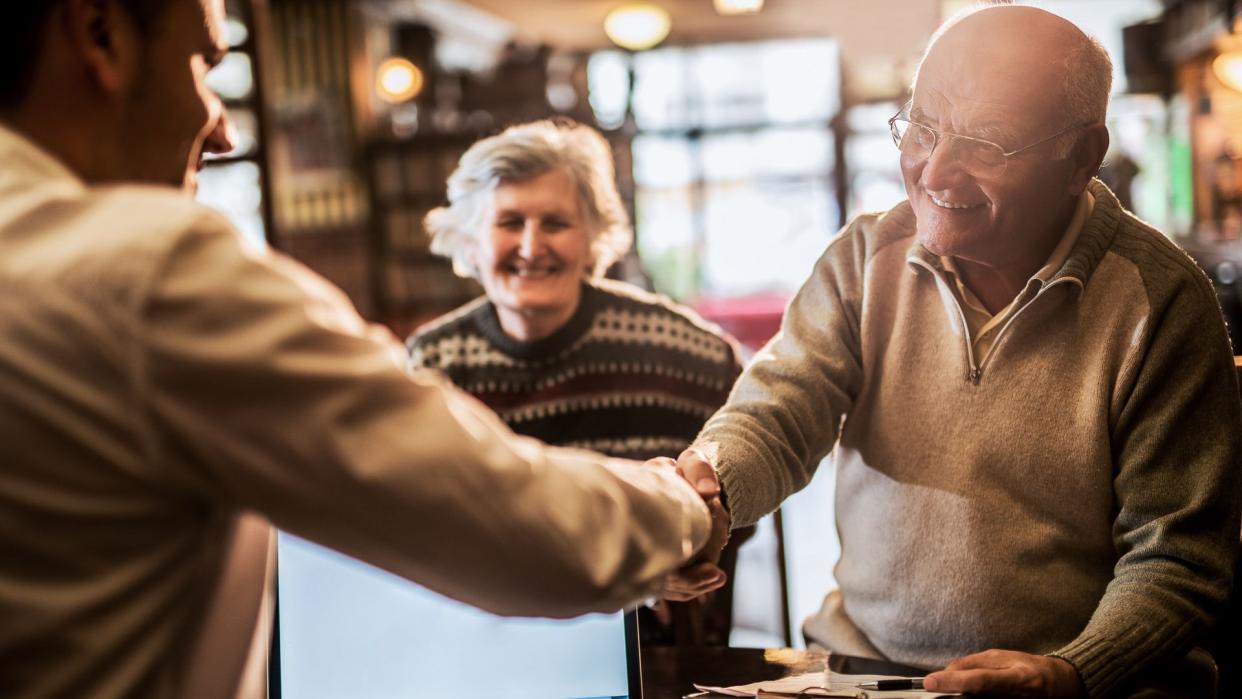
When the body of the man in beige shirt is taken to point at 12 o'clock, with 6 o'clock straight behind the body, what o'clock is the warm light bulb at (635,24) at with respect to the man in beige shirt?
The warm light bulb is roughly at 11 o'clock from the man in beige shirt.

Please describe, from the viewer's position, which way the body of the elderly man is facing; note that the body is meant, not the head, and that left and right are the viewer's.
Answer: facing the viewer and to the left of the viewer

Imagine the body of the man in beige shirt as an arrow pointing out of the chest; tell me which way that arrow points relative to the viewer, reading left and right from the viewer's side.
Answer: facing away from the viewer and to the right of the viewer

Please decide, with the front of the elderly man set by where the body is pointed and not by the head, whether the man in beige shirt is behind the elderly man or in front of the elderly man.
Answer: in front

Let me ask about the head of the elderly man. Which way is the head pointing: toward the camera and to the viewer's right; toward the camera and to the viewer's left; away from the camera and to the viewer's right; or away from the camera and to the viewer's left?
toward the camera and to the viewer's left

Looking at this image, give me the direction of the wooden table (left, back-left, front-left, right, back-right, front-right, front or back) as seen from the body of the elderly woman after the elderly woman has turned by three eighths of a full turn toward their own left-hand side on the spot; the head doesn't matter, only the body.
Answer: back-right

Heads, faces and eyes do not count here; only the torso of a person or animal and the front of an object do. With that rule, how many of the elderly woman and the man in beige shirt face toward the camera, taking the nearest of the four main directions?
1

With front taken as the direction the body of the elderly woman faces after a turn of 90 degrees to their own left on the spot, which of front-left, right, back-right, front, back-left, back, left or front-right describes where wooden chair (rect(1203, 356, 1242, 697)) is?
front-right

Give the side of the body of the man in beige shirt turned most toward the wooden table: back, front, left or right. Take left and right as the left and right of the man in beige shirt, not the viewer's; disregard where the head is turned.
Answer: front

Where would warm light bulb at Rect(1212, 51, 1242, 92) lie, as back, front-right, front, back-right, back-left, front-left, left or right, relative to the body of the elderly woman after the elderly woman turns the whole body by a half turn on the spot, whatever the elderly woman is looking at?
front-right

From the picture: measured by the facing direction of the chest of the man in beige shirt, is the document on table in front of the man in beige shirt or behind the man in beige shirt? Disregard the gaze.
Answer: in front

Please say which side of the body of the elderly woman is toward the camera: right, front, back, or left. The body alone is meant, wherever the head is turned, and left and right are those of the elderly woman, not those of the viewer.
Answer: front

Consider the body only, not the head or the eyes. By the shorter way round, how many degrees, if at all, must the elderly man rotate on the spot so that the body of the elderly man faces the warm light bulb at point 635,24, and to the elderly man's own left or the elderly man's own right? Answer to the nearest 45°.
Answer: approximately 135° to the elderly man's own right

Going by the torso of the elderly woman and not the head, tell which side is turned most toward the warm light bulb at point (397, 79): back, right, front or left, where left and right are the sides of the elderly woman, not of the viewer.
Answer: back

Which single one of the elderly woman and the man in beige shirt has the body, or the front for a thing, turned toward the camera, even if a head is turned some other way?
the elderly woman

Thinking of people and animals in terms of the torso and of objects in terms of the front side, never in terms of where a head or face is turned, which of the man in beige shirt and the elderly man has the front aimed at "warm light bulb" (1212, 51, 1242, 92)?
the man in beige shirt
